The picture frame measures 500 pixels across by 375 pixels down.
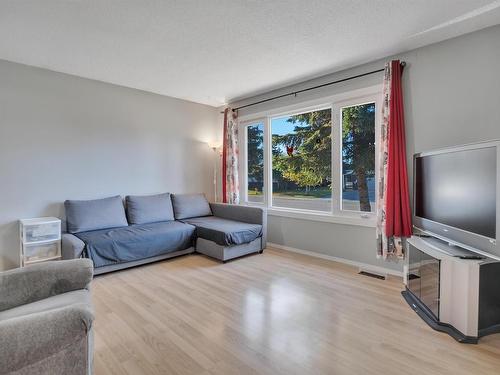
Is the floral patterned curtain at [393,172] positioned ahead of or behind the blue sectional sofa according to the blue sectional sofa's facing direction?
ahead

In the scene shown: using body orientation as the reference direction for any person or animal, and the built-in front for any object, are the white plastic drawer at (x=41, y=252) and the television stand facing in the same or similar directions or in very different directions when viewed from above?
very different directions

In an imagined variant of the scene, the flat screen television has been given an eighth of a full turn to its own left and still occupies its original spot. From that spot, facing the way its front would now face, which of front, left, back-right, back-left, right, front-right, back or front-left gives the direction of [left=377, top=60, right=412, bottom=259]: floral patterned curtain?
back-right

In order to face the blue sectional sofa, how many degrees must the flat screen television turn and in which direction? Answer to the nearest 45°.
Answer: approximately 45° to its right

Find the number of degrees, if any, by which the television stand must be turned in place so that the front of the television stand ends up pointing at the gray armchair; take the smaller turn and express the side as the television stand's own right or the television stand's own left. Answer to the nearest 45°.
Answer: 0° — it already faces it

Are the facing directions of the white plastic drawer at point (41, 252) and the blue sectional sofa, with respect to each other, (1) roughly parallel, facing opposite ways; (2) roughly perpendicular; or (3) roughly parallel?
roughly parallel

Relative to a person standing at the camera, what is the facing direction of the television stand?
facing the viewer and to the left of the viewer

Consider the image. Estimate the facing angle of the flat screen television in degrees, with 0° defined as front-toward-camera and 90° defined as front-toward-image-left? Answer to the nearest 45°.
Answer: approximately 45°

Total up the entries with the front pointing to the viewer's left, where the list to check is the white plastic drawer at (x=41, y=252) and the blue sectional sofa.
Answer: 0

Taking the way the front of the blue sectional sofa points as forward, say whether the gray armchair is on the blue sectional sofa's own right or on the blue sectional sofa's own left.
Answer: on the blue sectional sofa's own right
